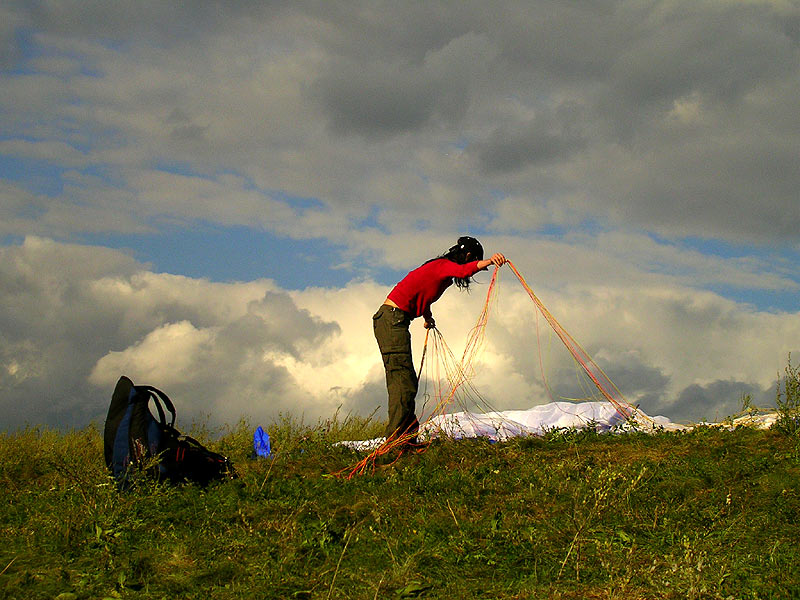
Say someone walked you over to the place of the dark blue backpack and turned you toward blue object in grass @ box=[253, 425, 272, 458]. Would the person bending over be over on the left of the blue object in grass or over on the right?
right

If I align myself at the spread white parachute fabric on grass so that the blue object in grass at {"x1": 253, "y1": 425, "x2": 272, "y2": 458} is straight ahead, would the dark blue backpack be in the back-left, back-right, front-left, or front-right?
front-left

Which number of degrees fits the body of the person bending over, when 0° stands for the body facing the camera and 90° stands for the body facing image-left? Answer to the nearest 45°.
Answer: approximately 270°

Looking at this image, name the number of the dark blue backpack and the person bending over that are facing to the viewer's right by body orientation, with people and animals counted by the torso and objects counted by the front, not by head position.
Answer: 1

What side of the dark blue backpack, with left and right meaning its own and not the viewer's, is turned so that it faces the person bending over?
back

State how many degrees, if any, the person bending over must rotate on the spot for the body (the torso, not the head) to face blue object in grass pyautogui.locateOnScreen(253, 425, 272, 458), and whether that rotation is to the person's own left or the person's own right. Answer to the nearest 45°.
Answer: approximately 135° to the person's own left

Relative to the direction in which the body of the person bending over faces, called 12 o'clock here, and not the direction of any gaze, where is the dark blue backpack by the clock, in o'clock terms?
The dark blue backpack is roughly at 5 o'clock from the person bending over.

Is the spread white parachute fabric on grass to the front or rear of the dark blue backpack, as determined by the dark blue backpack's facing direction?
to the rear

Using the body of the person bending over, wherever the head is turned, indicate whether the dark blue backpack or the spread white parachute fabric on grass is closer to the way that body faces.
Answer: the spread white parachute fabric on grass

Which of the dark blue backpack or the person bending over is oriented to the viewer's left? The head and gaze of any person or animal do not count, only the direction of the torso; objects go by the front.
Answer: the dark blue backpack
